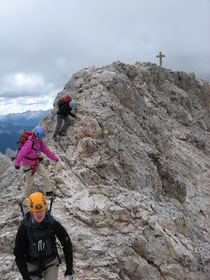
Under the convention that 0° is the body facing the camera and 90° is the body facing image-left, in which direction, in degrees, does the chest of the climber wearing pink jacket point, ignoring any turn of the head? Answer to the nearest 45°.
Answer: approximately 315°

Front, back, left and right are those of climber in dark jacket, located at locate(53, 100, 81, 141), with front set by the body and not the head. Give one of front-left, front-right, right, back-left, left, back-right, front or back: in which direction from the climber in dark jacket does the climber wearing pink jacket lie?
right

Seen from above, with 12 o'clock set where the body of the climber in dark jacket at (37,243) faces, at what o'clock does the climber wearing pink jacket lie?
The climber wearing pink jacket is roughly at 6 o'clock from the climber in dark jacket.

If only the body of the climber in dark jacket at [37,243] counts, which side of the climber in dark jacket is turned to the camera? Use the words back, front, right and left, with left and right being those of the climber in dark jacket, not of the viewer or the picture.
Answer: front

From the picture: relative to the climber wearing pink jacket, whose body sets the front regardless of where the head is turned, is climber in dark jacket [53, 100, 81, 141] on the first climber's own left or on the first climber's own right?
on the first climber's own left

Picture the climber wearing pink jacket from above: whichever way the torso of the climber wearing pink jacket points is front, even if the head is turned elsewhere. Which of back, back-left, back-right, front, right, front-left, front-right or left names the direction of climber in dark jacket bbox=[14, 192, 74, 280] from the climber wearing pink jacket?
front-right
